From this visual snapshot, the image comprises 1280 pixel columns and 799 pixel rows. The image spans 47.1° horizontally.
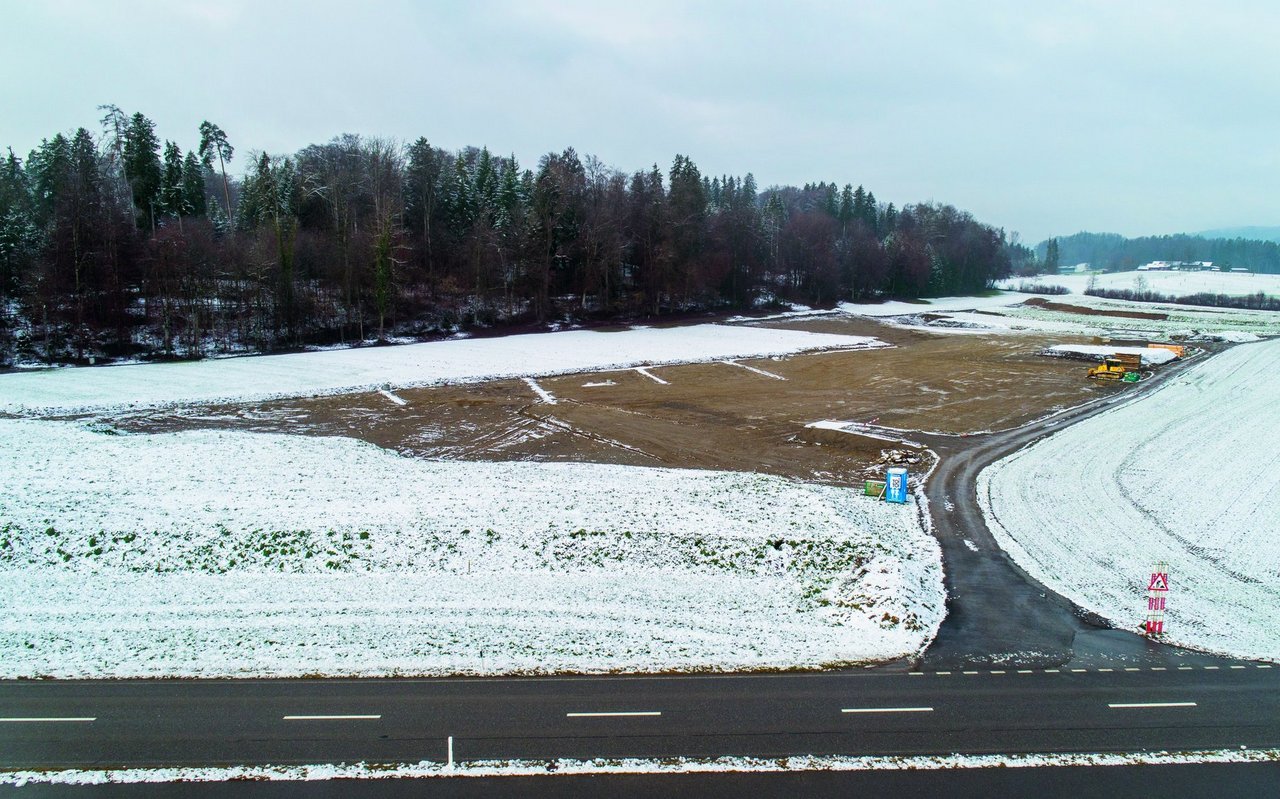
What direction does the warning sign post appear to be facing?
toward the camera

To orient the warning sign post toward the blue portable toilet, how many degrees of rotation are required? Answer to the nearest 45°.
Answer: approximately 135° to its right
